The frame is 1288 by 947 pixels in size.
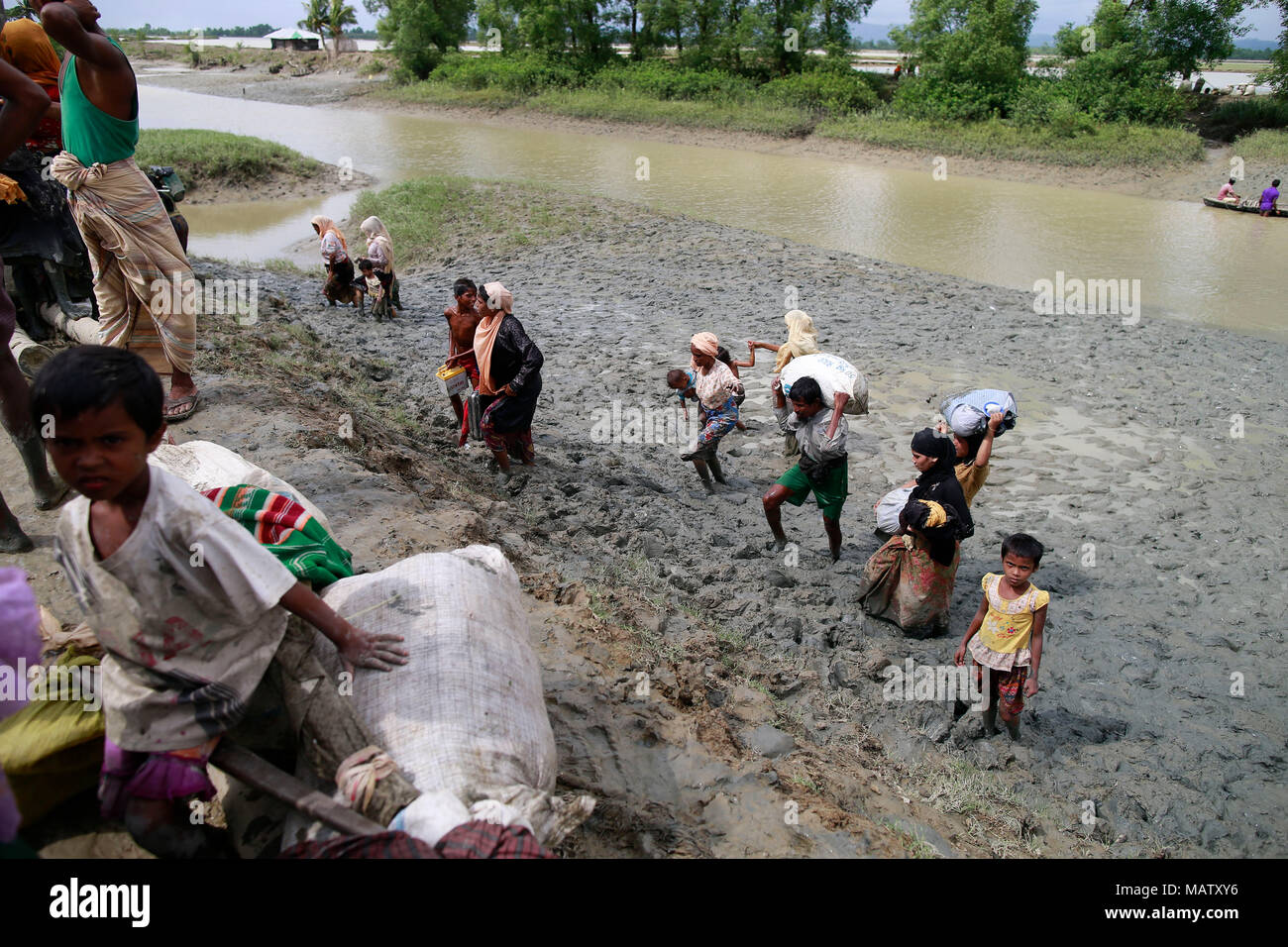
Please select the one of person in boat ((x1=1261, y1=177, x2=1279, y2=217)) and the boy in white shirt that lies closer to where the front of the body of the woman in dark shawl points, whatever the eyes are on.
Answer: the boy in white shirt

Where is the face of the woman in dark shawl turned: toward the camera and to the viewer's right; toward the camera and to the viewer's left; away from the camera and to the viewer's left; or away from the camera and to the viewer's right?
toward the camera and to the viewer's left

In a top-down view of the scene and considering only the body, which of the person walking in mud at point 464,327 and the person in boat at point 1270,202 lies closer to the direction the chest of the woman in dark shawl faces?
the person walking in mud
